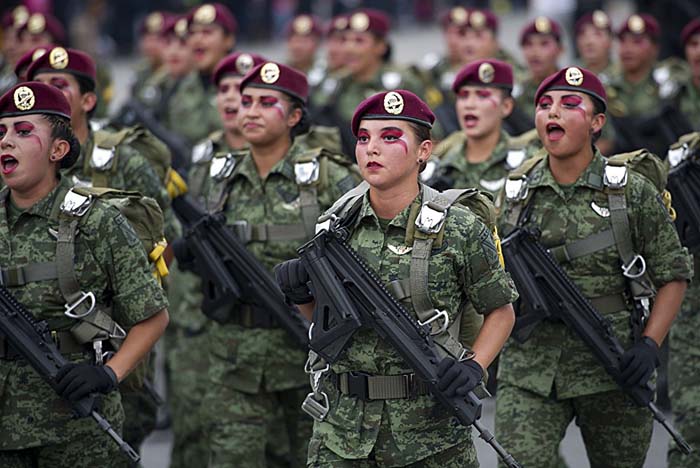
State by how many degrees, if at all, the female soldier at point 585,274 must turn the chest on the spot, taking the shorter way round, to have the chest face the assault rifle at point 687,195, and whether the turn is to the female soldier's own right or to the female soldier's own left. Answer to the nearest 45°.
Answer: approximately 180°

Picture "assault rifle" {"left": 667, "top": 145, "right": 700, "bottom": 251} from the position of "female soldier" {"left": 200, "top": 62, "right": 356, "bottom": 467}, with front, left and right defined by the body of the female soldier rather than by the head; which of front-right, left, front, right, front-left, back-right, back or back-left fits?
back-left

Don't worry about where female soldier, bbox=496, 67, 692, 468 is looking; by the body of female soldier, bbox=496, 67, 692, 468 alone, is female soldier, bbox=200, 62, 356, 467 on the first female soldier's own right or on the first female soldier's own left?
on the first female soldier's own right

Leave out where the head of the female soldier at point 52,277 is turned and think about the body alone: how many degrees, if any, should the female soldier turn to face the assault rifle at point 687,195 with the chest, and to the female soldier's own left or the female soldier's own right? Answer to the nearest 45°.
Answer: approximately 135° to the female soldier's own left

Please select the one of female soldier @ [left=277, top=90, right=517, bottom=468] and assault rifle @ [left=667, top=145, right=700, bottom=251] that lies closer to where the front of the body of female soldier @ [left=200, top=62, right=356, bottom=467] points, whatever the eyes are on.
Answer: the female soldier

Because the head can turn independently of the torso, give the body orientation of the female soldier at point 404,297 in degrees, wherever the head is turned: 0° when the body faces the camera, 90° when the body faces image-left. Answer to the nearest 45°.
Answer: approximately 45°

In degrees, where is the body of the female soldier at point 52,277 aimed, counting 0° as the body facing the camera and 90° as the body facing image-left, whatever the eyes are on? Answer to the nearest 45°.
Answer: approximately 45°

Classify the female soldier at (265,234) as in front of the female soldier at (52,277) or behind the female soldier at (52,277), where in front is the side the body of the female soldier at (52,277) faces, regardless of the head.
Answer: behind

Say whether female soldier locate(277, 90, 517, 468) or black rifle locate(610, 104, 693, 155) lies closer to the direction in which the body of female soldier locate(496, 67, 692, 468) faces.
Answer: the female soldier

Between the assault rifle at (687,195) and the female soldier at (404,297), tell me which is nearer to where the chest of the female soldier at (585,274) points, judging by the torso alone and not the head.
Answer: the female soldier
